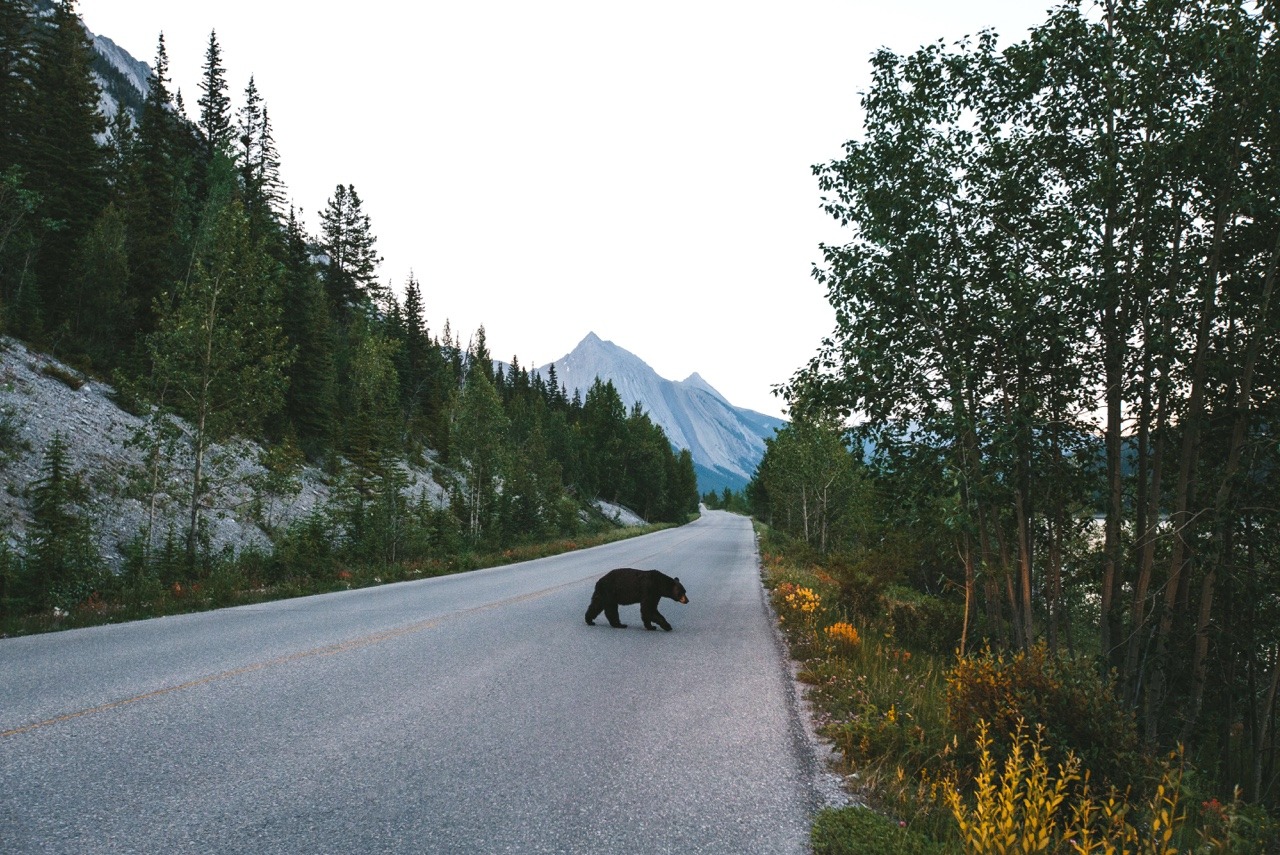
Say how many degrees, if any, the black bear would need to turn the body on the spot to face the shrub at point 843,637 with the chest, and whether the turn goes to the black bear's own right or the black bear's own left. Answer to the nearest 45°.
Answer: approximately 45° to the black bear's own right

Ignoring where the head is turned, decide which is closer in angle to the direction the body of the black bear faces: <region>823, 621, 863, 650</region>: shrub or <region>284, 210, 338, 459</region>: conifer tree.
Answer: the shrub

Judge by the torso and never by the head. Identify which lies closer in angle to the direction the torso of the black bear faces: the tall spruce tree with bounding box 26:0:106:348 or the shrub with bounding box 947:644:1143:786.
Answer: the shrub

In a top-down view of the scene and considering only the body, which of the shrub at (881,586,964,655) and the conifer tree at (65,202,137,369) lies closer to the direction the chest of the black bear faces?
the shrub

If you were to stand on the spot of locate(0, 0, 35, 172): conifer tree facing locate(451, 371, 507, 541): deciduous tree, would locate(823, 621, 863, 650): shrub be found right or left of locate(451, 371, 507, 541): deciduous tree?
right

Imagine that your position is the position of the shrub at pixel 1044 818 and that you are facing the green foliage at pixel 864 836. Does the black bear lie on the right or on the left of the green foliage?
right

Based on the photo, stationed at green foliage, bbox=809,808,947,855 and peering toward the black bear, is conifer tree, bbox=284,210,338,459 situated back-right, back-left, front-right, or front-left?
front-left

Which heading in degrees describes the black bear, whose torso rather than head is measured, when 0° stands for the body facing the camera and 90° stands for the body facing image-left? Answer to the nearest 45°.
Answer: approximately 270°

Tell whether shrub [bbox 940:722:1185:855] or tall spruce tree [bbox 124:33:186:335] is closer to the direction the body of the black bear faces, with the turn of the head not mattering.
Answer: the shrub

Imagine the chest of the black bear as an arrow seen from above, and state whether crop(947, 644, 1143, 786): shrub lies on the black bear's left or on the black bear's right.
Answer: on the black bear's right

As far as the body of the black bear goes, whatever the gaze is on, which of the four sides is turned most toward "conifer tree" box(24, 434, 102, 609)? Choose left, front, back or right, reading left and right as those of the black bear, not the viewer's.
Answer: back

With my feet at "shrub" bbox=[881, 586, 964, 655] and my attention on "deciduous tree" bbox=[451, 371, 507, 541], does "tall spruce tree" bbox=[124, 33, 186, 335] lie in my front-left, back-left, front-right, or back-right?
front-left

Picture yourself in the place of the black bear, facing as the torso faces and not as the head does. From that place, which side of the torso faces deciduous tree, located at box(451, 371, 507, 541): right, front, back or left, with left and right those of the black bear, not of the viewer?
left

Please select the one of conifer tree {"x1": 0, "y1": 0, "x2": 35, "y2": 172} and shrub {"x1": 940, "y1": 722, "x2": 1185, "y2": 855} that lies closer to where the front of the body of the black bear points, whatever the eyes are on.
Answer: the shrub

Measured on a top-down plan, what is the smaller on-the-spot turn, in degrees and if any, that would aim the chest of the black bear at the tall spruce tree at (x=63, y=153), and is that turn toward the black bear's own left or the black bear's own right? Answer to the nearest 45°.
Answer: approximately 135° to the black bear's own left

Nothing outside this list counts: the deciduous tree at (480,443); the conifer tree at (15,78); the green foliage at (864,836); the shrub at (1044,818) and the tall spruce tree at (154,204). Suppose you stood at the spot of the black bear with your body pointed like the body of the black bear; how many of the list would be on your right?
2

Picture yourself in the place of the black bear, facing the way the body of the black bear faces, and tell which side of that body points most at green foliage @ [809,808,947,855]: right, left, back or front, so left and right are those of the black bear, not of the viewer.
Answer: right
